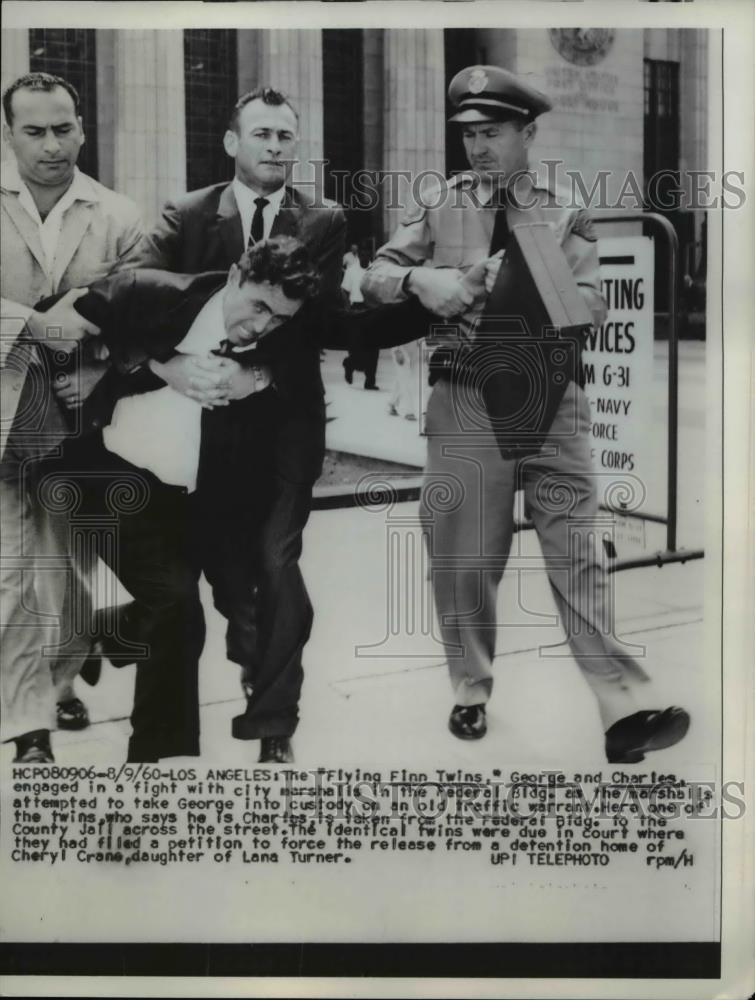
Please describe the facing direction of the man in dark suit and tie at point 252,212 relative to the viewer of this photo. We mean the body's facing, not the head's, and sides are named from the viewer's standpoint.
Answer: facing the viewer

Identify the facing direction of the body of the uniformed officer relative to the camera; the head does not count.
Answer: toward the camera

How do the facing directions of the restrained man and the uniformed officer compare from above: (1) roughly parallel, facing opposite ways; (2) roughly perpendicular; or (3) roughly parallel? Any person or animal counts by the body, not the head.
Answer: roughly parallel

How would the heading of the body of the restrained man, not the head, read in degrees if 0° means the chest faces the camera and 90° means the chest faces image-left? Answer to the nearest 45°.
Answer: approximately 0°

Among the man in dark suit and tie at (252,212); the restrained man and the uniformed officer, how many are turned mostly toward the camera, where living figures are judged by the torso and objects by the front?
3

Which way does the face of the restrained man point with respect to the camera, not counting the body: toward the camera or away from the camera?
toward the camera

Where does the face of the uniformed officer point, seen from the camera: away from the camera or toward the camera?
toward the camera
